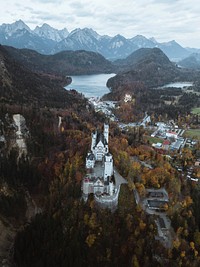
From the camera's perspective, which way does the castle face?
toward the camera
